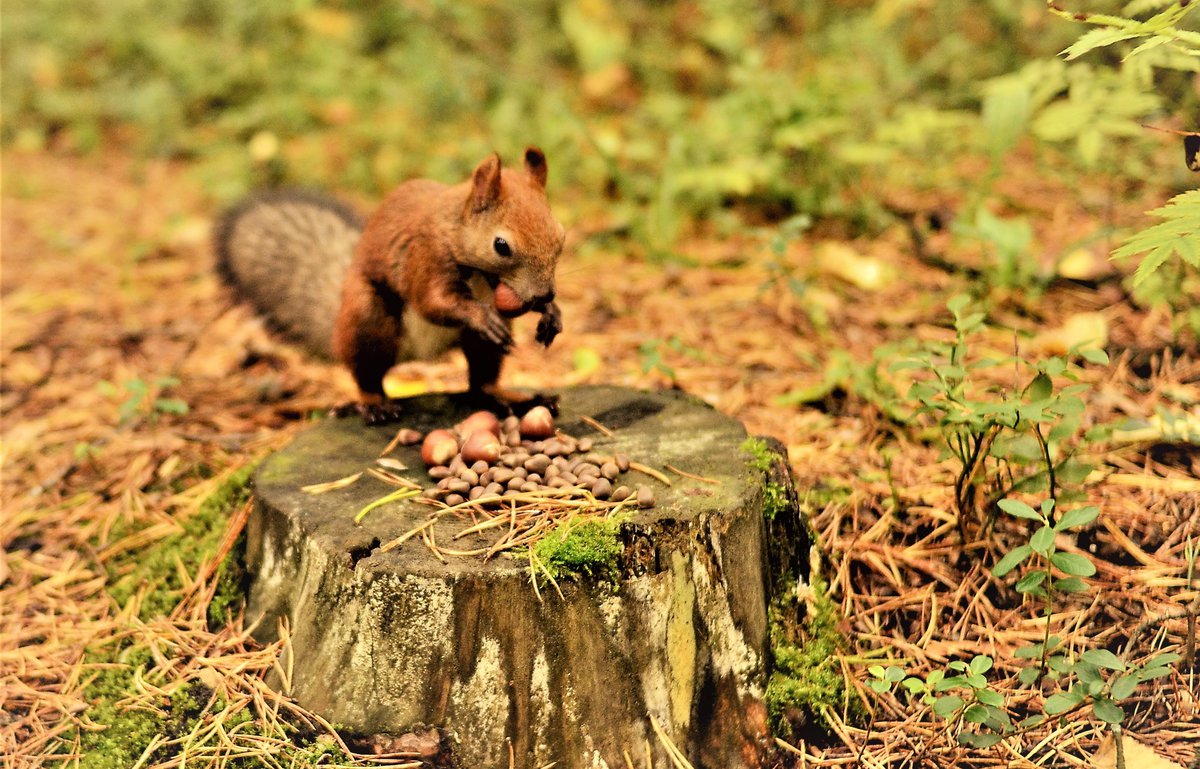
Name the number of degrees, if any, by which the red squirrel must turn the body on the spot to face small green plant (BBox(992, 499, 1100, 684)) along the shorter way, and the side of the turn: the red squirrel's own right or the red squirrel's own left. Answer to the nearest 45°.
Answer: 0° — it already faces it

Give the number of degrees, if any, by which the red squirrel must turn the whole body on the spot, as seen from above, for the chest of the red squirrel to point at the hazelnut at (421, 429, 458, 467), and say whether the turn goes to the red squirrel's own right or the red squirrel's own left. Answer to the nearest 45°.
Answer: approximately 45° to the red squirrel's own right

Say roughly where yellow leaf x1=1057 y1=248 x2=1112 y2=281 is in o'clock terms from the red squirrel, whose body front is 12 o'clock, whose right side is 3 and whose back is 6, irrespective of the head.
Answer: The yellow leaf is roughly at 10 o'clock from the red squirrel.

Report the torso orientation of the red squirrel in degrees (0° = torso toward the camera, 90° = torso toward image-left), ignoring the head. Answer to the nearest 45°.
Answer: approximately 315°

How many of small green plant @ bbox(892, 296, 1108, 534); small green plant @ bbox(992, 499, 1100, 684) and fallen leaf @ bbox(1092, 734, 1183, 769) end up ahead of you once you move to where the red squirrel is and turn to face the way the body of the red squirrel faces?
3

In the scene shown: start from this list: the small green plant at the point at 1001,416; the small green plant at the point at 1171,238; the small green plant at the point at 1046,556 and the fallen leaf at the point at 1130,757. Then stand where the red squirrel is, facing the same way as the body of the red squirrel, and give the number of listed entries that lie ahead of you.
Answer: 4

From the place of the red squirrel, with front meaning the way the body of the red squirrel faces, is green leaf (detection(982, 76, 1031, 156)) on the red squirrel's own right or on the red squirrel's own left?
on the red squirrel's own left

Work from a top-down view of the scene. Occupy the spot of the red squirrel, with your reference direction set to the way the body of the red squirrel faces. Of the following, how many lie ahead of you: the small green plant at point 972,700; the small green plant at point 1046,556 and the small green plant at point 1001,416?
3

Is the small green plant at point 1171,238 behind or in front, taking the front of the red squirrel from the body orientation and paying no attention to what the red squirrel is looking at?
in front

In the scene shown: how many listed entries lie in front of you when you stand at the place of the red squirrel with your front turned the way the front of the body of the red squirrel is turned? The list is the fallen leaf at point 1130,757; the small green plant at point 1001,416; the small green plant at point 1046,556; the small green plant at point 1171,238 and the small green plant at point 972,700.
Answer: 5
